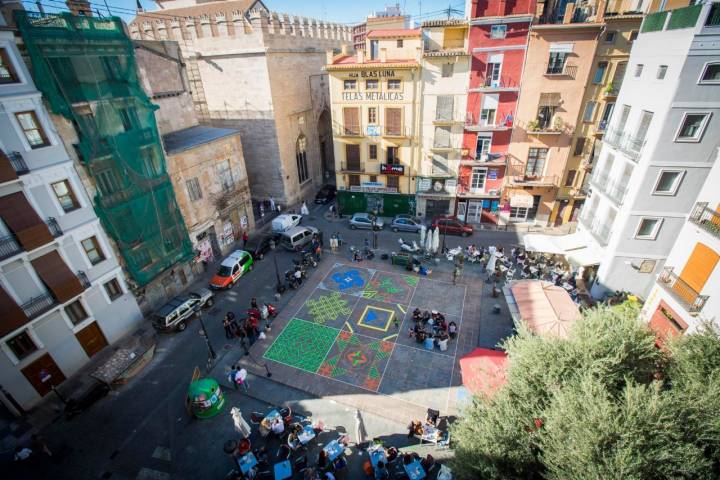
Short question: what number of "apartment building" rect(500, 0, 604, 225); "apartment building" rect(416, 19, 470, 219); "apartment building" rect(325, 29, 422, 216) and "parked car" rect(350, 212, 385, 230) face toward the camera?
3

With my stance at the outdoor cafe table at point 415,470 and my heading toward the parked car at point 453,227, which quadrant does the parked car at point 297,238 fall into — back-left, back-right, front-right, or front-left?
front-left

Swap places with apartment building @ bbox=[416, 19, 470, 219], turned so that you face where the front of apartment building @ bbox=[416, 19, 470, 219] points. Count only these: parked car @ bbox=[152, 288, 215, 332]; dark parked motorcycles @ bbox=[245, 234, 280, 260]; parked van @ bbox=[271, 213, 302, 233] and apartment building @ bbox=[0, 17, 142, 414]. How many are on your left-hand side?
0

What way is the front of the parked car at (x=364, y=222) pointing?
to the viewer's left

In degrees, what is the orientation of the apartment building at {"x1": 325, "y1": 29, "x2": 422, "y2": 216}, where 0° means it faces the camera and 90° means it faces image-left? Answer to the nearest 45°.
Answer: approximately 0°

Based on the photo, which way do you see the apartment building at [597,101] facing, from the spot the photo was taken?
facing the viewer and to the left of the viewer

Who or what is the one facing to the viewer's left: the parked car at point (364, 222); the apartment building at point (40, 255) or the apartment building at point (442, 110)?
the parked car

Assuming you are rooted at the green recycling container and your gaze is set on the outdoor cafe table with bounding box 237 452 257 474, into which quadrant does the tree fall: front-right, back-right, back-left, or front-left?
front-left

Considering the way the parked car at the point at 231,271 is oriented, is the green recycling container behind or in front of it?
in front

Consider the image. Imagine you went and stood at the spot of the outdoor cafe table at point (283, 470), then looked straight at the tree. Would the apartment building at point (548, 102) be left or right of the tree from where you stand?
left

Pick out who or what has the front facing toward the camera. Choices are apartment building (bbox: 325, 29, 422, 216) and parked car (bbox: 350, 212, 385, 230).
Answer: the apartment building

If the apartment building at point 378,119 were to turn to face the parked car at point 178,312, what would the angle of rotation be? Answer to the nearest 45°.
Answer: approximately 45° to its right

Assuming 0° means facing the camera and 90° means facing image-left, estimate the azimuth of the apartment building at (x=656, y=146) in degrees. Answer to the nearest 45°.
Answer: approximately 45°

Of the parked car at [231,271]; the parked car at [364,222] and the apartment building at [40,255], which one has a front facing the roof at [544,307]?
the apartment building

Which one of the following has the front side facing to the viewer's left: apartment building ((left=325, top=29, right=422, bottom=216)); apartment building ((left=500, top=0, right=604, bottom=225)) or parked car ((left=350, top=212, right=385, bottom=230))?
the parked car

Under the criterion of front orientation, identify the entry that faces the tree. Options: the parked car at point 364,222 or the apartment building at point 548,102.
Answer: the apartment building

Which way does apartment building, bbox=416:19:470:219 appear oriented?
toward the camera

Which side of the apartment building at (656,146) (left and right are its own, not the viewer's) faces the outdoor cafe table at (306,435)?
front

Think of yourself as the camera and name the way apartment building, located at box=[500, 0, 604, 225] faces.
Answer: facing the viewer

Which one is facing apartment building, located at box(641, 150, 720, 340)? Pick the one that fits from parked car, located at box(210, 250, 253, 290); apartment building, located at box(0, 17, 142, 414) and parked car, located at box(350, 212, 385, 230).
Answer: apartment building, located at box(0, 17, 142, 414)

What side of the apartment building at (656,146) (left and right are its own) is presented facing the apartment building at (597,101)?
right
